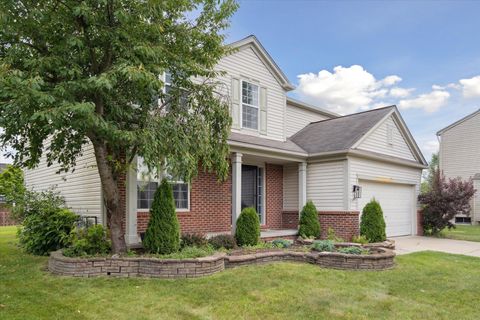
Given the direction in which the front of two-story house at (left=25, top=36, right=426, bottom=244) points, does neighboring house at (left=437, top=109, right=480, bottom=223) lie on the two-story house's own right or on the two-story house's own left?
on the two-story house's own left

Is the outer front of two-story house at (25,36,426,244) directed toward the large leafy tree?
no

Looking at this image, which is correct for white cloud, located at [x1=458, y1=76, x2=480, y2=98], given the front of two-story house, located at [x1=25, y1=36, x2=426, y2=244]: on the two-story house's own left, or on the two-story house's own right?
on the two-story house's own left

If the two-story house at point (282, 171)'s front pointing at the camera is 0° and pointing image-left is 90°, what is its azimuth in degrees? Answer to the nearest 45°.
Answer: approximately 315°

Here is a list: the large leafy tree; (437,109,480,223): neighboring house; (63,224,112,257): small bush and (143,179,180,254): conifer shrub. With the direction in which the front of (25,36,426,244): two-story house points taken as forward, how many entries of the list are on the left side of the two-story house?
1

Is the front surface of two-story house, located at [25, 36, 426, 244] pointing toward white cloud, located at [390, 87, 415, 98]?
no

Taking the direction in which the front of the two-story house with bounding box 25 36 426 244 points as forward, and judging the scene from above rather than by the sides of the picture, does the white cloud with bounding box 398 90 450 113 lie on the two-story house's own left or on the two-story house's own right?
on the two-story house's own left

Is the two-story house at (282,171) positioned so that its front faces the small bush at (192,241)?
no

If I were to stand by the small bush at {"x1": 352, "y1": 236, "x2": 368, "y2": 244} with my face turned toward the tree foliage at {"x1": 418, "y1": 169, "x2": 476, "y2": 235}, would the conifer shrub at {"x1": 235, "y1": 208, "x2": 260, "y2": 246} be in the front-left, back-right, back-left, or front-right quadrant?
back-left

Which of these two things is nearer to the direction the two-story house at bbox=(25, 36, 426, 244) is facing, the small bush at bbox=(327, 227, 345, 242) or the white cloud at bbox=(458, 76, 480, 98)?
the small bush

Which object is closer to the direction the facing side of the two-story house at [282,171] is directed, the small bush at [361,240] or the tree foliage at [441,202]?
the small bush

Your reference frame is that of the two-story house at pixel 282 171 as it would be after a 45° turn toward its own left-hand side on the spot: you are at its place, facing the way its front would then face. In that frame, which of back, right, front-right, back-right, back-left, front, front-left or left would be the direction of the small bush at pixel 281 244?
right
